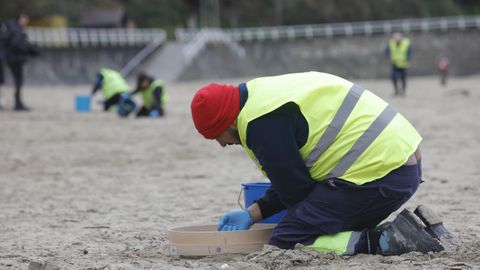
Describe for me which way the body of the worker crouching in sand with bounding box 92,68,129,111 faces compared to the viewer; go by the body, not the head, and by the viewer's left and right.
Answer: facing to the left of the viewer

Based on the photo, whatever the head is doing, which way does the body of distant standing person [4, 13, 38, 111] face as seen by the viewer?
to the viewer's right

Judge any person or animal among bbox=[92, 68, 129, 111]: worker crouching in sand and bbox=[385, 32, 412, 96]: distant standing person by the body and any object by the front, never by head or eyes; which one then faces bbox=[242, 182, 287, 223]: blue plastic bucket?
the distant standing person

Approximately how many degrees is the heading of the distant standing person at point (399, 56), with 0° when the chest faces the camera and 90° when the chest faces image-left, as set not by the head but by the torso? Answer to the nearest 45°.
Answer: approximately 0°

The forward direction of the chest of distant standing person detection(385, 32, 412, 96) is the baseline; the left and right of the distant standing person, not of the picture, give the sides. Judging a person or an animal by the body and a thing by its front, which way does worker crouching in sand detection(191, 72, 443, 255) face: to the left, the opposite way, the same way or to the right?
to the right

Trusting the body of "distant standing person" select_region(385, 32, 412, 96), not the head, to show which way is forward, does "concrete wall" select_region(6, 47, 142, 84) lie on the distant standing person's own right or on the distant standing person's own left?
on the distant standing person's own right

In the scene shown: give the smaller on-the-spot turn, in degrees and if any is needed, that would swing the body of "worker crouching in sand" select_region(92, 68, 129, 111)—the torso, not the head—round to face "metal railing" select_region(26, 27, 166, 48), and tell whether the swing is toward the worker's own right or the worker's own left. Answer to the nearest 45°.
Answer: approximately 90° to the worker's own right

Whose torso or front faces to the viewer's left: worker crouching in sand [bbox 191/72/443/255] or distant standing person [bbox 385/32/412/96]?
the worker crouching in sand

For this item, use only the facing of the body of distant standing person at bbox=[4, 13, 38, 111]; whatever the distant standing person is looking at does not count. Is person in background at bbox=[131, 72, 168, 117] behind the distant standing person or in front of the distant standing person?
in front

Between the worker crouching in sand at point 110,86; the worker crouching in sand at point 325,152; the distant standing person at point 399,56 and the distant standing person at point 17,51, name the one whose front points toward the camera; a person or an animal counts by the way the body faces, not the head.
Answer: the distant standing person at point 399,56

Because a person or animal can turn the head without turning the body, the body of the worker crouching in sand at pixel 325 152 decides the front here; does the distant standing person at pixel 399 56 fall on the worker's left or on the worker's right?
on the worker's right

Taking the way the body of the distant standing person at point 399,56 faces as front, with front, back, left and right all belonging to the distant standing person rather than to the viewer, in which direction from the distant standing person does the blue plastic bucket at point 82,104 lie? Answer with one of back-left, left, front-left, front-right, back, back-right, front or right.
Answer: front-right

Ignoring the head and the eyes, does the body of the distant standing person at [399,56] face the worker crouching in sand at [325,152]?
yes

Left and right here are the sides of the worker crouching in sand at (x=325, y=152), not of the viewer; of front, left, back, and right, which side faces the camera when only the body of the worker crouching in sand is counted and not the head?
left
